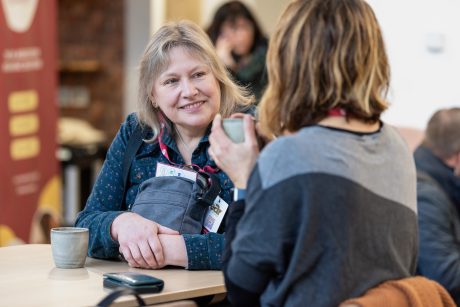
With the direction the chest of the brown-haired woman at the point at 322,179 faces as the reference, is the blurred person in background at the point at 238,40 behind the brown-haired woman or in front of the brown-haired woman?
in front

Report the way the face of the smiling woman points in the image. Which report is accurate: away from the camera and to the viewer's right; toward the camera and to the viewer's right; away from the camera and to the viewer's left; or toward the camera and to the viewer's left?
toward the camera and to the viewer's right

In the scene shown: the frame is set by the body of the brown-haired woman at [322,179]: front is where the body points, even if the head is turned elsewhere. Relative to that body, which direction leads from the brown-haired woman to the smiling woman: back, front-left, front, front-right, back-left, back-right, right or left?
front

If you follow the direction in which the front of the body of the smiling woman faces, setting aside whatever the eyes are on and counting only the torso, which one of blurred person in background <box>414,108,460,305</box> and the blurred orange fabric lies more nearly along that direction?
the blurred orange fabric

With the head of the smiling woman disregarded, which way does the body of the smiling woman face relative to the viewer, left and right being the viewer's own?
facing the viewer and to the right of the viewer

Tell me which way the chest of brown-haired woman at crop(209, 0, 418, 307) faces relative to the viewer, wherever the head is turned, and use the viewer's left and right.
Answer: facing away from the viewer and to the left of the viewer

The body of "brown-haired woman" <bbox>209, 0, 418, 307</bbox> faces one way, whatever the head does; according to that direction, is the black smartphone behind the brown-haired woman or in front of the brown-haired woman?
in front

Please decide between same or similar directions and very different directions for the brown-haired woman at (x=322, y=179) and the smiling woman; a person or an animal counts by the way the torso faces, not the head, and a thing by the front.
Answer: very different directions

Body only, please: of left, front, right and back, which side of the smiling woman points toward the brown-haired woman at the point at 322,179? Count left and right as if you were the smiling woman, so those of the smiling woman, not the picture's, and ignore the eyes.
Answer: front

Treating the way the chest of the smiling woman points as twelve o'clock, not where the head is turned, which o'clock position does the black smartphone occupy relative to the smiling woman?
The black smartphone is roughly at 2 o'clock from the smiling woman.

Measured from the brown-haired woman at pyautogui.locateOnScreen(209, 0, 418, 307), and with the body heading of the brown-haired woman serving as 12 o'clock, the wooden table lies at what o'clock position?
The wooden table is roughly at 11 o'clock from the brown-haired woman.

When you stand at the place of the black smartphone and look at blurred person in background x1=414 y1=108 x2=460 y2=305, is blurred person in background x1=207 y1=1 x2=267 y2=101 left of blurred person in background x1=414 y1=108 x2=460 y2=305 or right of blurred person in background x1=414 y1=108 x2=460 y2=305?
left

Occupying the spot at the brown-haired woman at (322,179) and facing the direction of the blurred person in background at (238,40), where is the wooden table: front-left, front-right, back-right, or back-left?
front-left

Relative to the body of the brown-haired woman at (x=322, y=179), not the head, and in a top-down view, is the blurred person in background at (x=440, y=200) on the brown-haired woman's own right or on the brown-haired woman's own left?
on the brown-haired woman's own right

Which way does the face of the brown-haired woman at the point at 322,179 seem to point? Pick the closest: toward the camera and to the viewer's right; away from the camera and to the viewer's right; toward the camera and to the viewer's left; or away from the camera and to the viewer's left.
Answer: away from the camera and to the viewer's left
